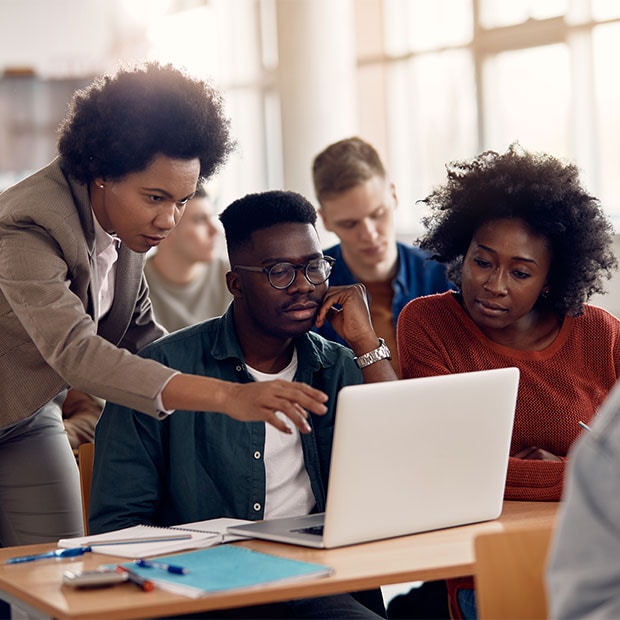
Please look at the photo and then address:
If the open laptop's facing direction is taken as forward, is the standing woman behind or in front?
in front

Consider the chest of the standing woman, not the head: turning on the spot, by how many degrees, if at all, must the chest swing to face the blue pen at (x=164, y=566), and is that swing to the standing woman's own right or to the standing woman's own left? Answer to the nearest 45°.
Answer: approximately 45° to the standing woman's own right

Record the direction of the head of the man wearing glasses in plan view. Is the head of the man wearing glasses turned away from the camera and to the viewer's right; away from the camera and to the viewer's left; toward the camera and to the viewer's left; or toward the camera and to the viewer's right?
toward the camera and to the viewer's right

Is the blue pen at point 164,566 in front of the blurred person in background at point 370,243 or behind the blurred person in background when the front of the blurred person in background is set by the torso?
in front

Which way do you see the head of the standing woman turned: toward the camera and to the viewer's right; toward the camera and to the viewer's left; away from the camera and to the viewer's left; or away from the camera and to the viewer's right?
toward the camera and to the viewer's right

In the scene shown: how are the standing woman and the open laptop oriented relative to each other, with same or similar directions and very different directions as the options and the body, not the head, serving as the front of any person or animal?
very different directions

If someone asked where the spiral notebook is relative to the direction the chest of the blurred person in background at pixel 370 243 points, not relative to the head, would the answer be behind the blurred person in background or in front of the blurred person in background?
in front

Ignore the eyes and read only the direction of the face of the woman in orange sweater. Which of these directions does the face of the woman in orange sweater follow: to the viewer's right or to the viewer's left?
to the viewer's left

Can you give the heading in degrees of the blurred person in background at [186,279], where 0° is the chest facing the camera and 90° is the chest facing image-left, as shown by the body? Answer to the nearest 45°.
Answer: approximately 315°

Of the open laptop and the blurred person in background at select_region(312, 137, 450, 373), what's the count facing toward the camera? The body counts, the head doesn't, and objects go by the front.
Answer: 1
